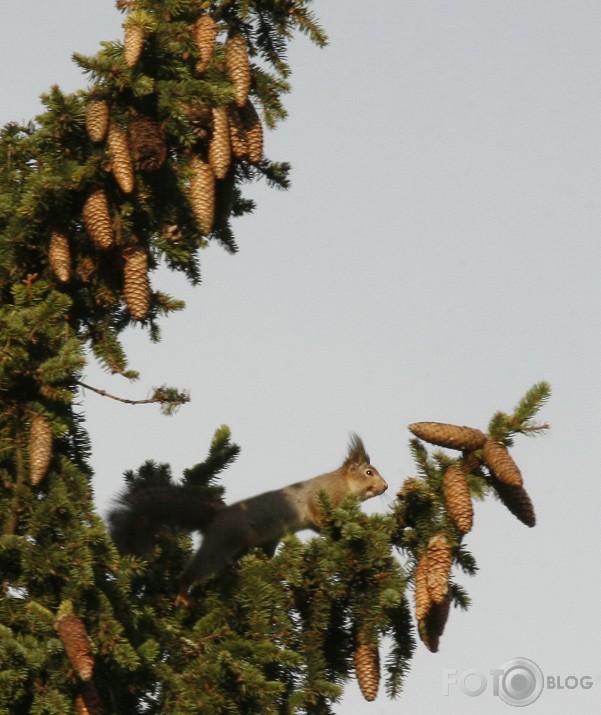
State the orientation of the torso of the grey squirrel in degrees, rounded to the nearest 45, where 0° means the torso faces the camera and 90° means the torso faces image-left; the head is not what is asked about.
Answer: approximately 270°

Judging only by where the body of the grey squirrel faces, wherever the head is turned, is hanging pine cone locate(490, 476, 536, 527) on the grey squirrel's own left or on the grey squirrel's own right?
on the grey squirrel's own right
